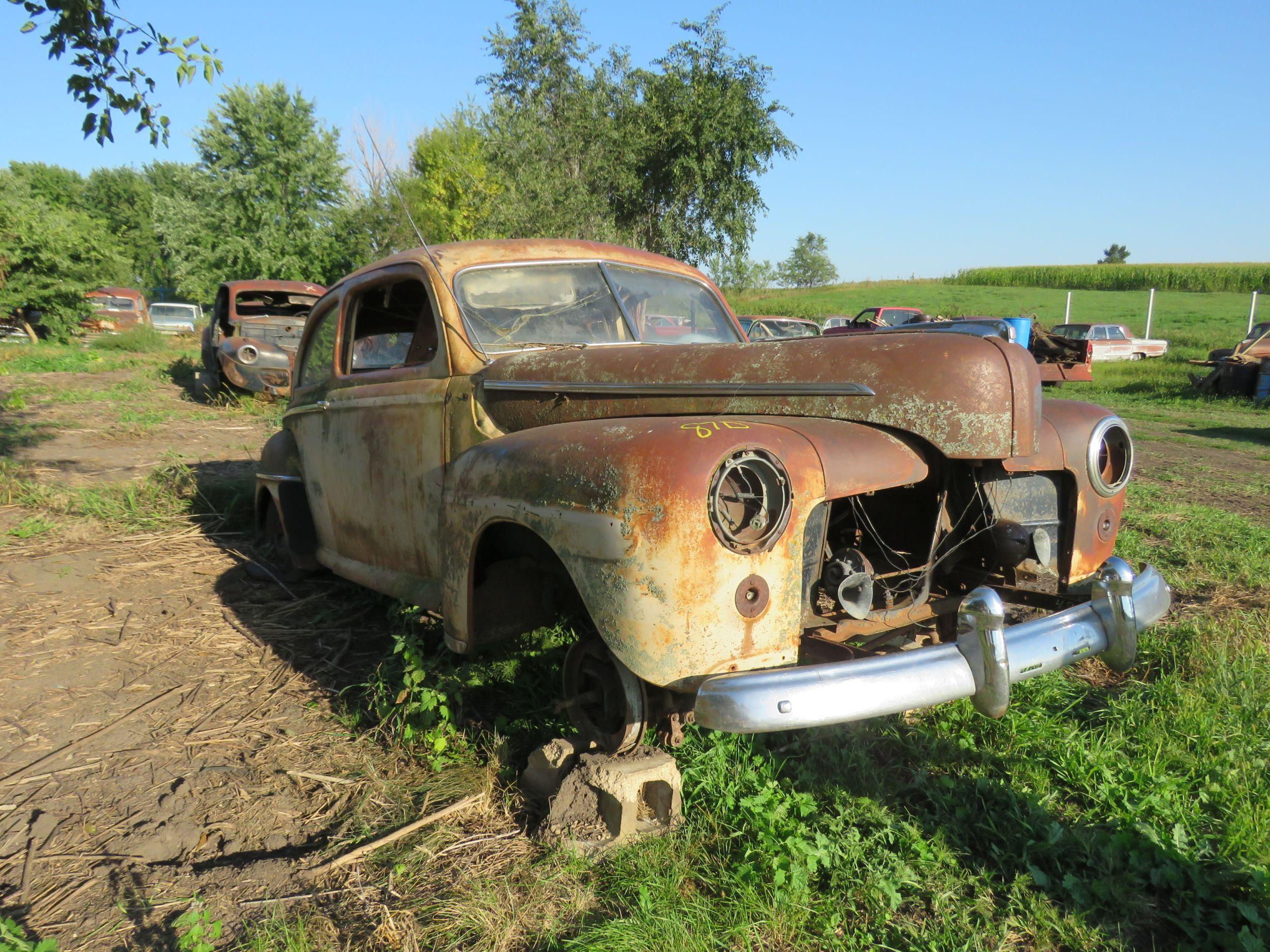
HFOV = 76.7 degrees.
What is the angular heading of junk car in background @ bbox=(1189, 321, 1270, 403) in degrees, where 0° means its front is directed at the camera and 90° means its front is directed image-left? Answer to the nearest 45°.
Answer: approximately 45°

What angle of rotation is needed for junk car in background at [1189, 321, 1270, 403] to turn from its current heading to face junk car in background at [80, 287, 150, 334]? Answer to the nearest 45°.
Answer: approximately 45° to its right

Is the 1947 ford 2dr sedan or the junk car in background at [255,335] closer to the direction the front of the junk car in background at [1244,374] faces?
the junk car in background

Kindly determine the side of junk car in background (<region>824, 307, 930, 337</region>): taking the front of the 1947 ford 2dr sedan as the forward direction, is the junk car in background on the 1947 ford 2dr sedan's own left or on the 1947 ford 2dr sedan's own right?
on the 1947 ford 2dr sedan's own left

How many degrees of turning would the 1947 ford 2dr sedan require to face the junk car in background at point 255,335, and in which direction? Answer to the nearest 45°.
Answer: approximately 180°

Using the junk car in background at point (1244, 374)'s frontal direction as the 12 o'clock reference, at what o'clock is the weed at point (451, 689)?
The weed is roughly at 11 o'clock from the junk car in background.

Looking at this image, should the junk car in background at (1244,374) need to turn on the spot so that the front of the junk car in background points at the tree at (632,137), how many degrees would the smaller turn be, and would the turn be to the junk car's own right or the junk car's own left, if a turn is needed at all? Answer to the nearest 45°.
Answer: approximately 45° to the junk car's own right

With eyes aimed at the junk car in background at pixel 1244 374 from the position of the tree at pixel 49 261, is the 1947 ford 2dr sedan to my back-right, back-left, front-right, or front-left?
front-right

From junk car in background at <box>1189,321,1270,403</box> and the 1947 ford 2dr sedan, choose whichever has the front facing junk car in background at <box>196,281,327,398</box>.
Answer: junk car in background at <box>1189,321,1270,403</box>

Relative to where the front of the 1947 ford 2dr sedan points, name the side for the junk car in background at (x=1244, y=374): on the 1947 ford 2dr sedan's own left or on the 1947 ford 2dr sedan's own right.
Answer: on the 1947 ford 2dr sedan's own left

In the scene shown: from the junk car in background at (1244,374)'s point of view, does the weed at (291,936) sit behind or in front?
in front

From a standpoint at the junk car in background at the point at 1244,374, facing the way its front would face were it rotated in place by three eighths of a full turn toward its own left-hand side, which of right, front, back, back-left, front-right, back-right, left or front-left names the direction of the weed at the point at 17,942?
right

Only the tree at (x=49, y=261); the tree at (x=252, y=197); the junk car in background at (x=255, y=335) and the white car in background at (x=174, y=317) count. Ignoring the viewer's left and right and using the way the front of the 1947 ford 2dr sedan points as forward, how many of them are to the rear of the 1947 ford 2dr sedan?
4

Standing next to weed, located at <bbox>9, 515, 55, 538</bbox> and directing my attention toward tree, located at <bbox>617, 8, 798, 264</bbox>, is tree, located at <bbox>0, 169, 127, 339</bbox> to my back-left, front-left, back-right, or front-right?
front-left

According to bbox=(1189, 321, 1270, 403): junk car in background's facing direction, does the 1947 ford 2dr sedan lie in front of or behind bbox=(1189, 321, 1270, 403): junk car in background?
in front

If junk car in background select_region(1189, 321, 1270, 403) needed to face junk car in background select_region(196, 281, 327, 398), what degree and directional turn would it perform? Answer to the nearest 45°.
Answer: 0° — it already faces it

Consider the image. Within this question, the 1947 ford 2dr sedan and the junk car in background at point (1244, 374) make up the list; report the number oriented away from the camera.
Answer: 0

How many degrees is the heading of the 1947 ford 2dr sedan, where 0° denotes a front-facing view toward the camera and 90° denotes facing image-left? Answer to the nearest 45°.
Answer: approximately 315°
